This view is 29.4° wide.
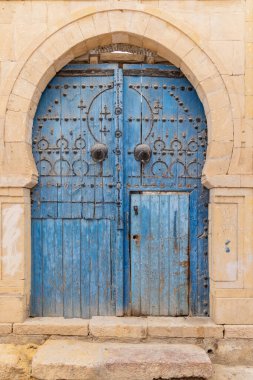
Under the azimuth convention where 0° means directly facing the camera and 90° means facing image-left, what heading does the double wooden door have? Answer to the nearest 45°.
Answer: approximately 0°
